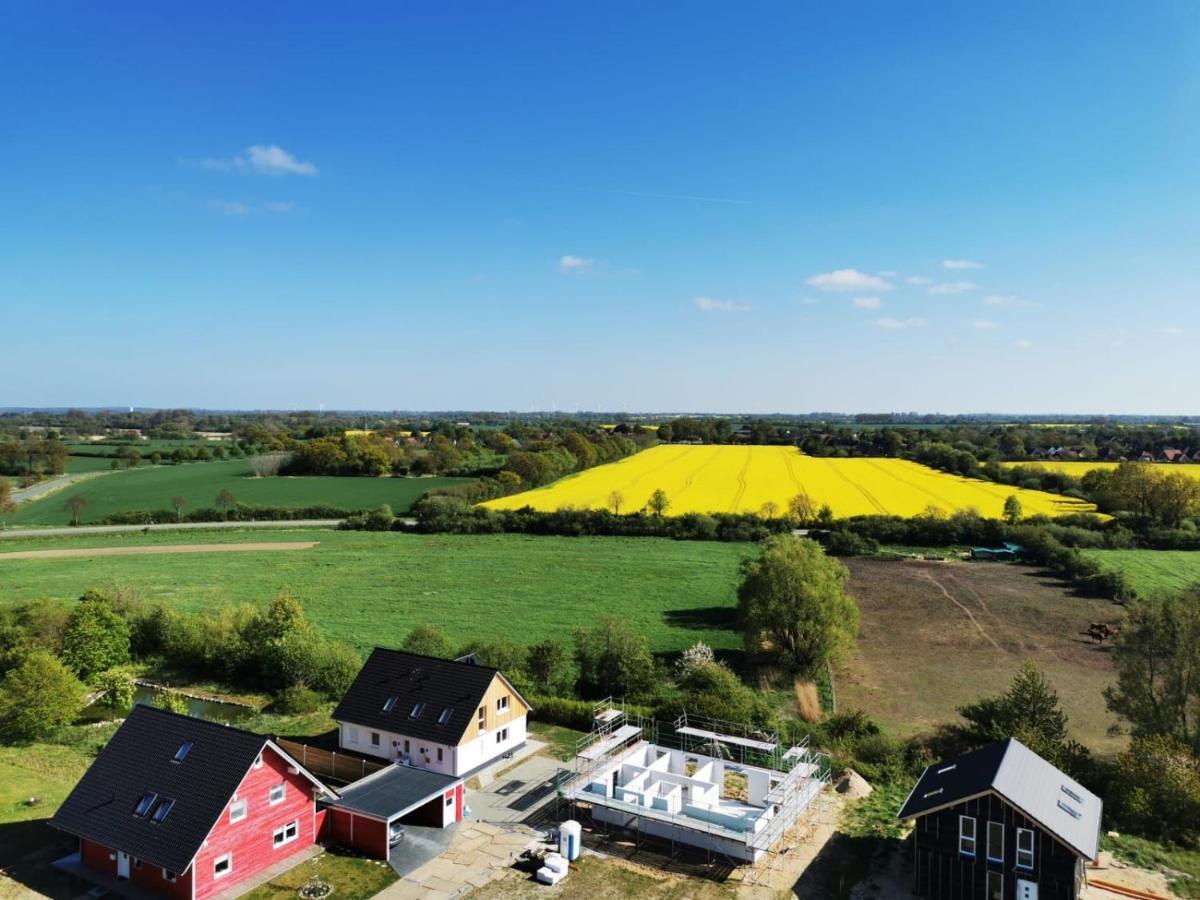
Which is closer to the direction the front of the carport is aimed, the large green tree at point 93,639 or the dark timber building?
the dark timber building

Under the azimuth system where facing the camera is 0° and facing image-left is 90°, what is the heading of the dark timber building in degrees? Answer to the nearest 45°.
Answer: approximately 0°

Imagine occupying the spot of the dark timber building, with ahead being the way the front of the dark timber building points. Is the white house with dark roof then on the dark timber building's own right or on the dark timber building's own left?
on the dark timber building's own right

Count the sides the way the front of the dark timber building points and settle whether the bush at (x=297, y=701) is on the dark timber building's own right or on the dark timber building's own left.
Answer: on the dark timber building's own right

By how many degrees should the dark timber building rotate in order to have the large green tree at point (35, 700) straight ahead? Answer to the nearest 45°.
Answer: approximately 90° to its right

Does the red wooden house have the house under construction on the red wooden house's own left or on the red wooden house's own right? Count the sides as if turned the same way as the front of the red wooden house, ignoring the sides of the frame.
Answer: on the red wooden house's own left

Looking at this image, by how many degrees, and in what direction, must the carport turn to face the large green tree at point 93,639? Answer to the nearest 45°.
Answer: approximately 180°

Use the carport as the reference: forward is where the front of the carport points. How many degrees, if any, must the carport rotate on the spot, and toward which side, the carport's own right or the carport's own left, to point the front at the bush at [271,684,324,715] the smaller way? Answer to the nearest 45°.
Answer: approximately 135° to the carport's own left

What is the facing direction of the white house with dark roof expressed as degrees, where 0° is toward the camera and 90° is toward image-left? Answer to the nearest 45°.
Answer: approximately 45°
